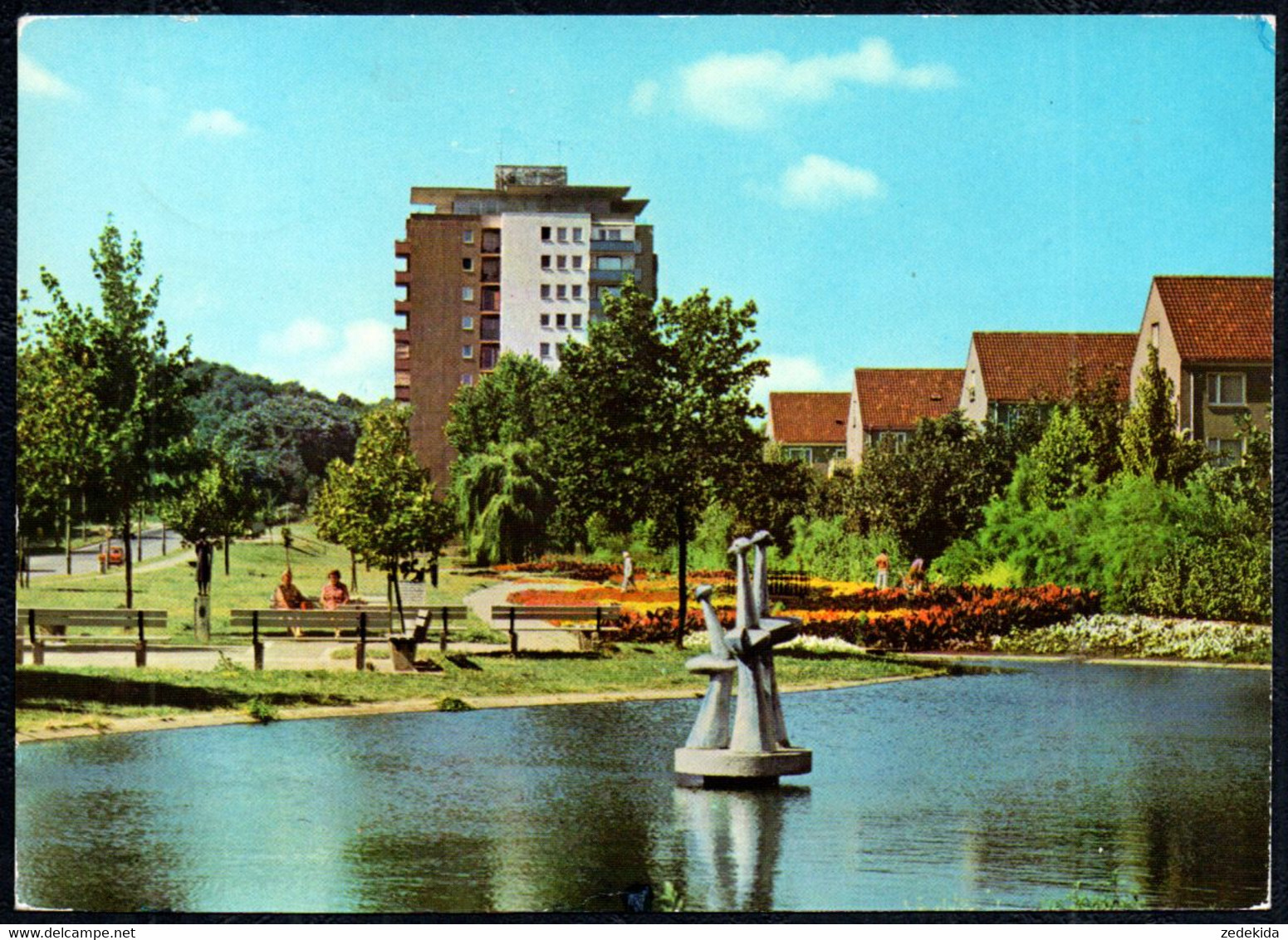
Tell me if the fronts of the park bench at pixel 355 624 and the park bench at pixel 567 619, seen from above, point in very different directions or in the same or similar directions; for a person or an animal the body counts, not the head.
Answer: same or similar directions

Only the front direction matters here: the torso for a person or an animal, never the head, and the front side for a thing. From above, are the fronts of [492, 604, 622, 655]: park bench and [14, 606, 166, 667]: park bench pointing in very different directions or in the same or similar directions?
same or similar directions
